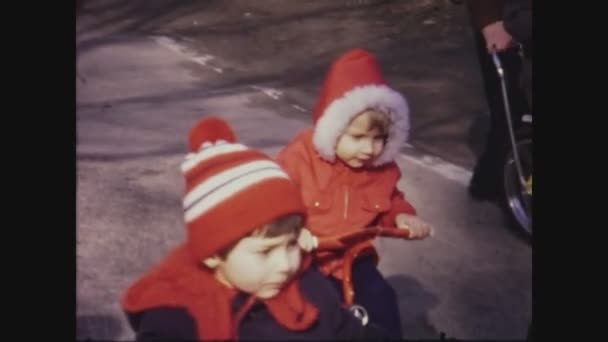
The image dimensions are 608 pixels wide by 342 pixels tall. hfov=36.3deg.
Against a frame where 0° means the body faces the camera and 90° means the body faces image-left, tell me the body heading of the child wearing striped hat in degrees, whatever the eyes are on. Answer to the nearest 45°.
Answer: approximately 315°
